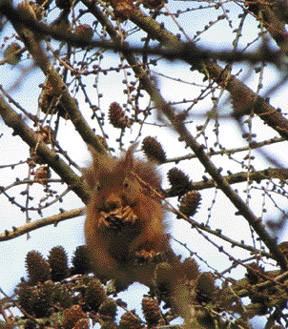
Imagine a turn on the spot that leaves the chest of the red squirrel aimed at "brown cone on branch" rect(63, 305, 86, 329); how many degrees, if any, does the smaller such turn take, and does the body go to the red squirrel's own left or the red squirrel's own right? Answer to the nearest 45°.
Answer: approximately 45° to the red squirrel's own right

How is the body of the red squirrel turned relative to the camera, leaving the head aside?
toward the camera
